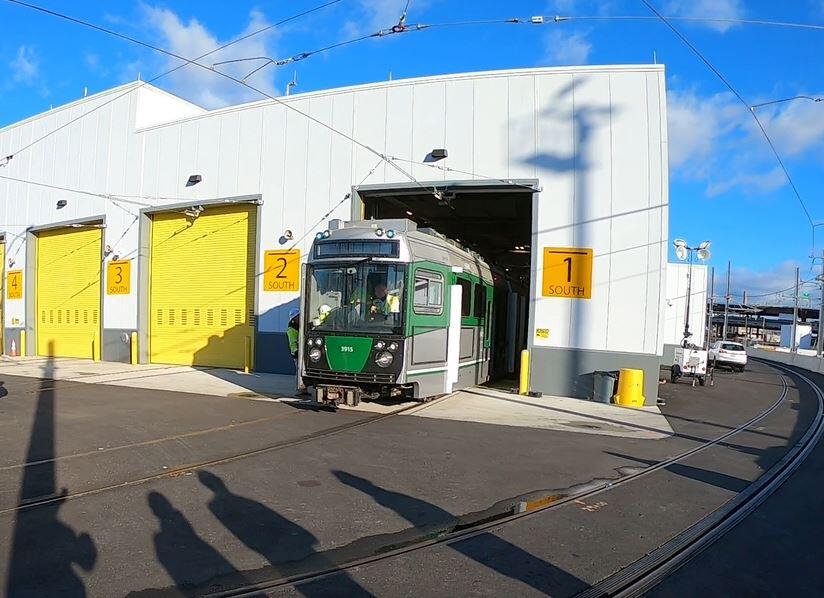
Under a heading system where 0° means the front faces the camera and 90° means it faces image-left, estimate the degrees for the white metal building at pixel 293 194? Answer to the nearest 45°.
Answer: approximately 45°

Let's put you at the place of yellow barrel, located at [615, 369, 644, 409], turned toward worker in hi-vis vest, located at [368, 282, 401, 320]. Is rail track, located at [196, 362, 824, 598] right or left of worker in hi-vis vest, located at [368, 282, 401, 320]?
left

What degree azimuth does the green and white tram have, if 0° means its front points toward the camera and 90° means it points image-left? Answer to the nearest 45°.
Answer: approximately 45°

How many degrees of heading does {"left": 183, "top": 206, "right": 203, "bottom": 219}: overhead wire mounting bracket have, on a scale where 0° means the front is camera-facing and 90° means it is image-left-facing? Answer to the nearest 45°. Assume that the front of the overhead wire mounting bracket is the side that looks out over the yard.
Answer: approximately 45°

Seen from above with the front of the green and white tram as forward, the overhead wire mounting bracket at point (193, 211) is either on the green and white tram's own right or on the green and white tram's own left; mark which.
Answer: on the green and white tram's own right

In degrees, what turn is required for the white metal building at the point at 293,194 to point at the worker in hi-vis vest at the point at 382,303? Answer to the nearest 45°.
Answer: approximately 45° to its left

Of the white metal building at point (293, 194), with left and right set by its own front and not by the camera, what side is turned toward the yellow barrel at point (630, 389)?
left
